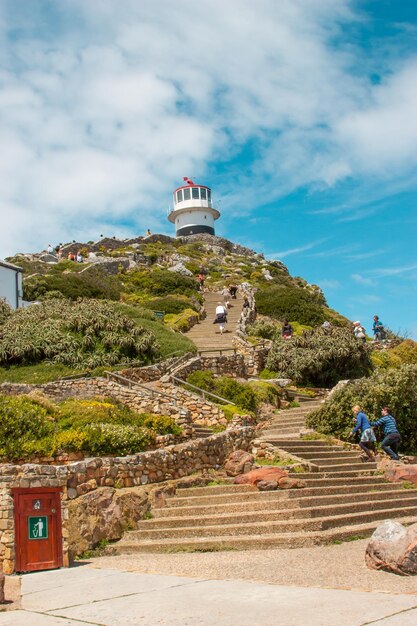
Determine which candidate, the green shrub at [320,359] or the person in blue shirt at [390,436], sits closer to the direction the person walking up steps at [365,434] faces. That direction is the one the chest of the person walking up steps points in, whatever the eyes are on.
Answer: the green shrub

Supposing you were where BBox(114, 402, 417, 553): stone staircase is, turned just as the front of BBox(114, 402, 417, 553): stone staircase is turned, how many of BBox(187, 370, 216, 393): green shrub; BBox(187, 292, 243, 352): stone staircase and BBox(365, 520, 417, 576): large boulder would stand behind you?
2

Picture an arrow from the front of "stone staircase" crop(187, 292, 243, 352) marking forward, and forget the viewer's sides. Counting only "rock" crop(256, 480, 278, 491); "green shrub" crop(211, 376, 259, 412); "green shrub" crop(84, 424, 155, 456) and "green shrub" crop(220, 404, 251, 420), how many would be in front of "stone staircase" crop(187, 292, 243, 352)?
4

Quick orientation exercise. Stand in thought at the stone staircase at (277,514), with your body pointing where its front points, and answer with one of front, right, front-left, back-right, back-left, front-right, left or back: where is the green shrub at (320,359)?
back

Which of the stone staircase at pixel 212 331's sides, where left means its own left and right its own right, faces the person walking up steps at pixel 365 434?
front

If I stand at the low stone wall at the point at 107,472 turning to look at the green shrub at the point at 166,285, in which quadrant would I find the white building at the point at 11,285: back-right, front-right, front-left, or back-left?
front-left

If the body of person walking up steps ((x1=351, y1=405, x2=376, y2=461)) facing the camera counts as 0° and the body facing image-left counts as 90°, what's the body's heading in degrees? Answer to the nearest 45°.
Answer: approximately 90°

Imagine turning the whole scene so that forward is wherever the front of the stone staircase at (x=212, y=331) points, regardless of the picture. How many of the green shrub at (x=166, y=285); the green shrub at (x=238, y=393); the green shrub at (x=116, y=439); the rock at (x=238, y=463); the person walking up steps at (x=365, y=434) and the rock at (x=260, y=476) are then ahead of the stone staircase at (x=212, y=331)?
5

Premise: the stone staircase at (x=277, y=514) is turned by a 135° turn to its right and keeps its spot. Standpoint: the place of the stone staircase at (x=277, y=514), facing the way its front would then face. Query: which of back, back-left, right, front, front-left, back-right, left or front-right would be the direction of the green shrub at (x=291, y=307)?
front-right

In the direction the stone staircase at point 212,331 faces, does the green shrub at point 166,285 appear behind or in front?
behind

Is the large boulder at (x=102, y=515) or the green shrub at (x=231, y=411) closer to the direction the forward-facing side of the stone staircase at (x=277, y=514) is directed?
the large boulder

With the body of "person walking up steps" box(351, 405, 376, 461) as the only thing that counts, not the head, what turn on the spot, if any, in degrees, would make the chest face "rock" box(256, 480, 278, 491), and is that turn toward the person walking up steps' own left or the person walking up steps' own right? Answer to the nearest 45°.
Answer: approximately 45° to the person walking up steps' own left

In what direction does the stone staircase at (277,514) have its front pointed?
toward the camera

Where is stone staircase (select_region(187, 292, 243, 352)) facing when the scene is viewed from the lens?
facing the viewer
